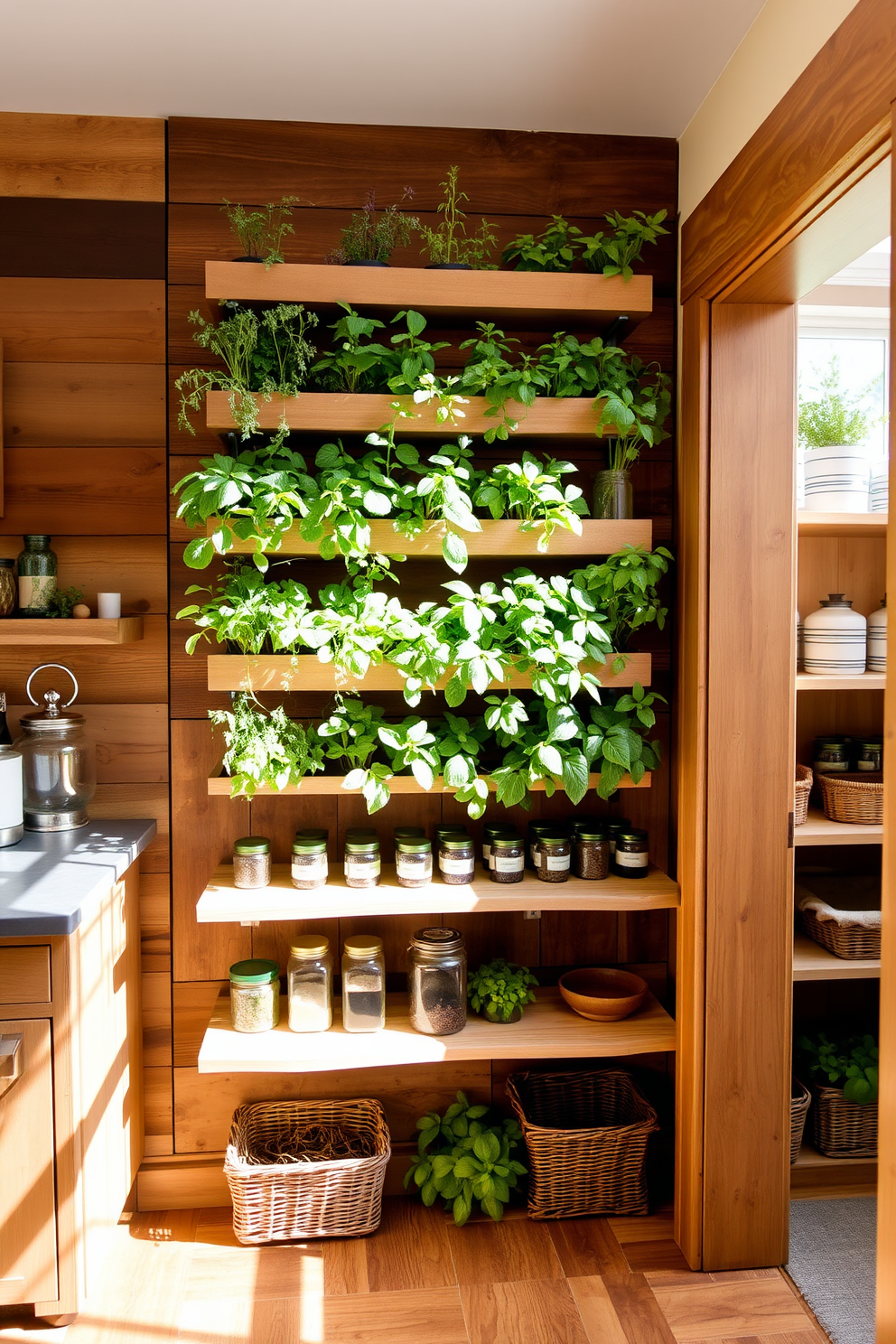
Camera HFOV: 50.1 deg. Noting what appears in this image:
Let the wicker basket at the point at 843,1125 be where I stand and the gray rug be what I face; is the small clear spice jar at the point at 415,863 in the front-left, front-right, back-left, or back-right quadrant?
front-right

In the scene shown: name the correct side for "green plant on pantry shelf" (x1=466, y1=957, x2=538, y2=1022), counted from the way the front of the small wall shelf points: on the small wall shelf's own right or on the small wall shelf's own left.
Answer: on the small wall shelf's own left

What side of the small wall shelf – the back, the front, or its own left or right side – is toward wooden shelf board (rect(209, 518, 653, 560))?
left

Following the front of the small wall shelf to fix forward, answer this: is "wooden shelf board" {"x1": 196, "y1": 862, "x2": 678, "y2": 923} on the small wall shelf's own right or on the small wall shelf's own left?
on the small wall shelf's own left

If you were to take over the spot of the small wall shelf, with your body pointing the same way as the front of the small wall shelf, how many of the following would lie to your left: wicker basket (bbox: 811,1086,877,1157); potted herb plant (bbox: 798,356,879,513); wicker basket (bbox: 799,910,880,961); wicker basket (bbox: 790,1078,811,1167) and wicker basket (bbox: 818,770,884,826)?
5

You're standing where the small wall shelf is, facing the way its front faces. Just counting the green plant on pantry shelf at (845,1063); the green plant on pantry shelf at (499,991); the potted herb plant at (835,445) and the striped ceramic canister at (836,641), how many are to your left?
4

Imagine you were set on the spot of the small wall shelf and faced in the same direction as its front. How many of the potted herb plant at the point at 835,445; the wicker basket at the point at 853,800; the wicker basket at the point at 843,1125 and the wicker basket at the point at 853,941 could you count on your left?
4

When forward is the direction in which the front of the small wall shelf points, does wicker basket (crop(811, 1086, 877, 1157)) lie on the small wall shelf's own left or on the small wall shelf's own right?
on the small wall shelf's own left

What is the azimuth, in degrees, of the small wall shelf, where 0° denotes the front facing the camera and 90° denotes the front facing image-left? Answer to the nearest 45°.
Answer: approximately 0°

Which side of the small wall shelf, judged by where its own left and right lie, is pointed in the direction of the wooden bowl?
left

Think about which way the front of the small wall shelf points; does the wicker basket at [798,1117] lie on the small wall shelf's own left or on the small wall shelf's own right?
on the small wall shelf's own left
